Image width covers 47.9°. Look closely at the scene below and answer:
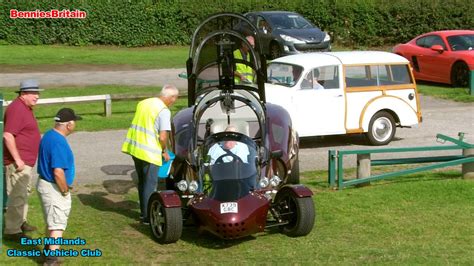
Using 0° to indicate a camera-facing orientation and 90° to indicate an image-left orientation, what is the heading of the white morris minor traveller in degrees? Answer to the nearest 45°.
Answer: approximately 45°

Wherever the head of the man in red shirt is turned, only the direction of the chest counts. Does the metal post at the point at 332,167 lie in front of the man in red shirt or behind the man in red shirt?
in front

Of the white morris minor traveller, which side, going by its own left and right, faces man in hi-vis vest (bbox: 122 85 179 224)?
front

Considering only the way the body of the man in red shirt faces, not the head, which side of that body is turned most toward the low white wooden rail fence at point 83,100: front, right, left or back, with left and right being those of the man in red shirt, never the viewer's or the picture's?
left

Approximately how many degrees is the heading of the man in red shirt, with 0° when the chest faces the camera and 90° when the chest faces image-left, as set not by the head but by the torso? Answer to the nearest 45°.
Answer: approximately 270°

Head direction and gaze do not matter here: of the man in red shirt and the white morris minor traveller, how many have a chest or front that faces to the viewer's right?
1

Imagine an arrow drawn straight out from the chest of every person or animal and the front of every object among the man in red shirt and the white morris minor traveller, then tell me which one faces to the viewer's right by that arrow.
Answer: the man in red shirt
